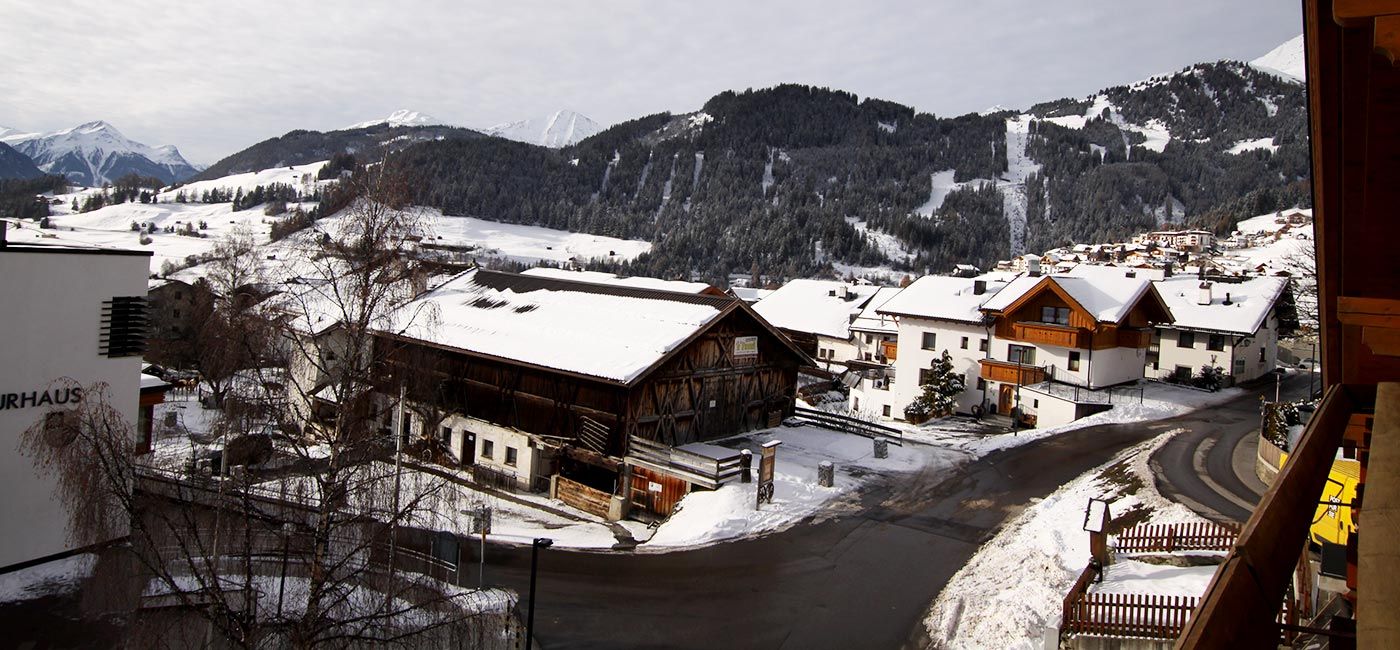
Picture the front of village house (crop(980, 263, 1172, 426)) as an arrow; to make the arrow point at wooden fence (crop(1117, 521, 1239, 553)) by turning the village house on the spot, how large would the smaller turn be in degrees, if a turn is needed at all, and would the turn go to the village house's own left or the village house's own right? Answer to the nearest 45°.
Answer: approximately 45° to the village house's own left

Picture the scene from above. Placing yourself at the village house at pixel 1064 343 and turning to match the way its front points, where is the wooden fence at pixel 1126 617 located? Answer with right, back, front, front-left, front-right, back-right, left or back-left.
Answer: front-left
